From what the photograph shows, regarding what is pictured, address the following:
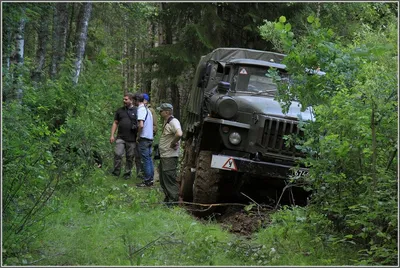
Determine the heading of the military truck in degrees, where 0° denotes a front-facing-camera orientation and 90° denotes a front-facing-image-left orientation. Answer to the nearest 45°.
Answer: approximately 315°
